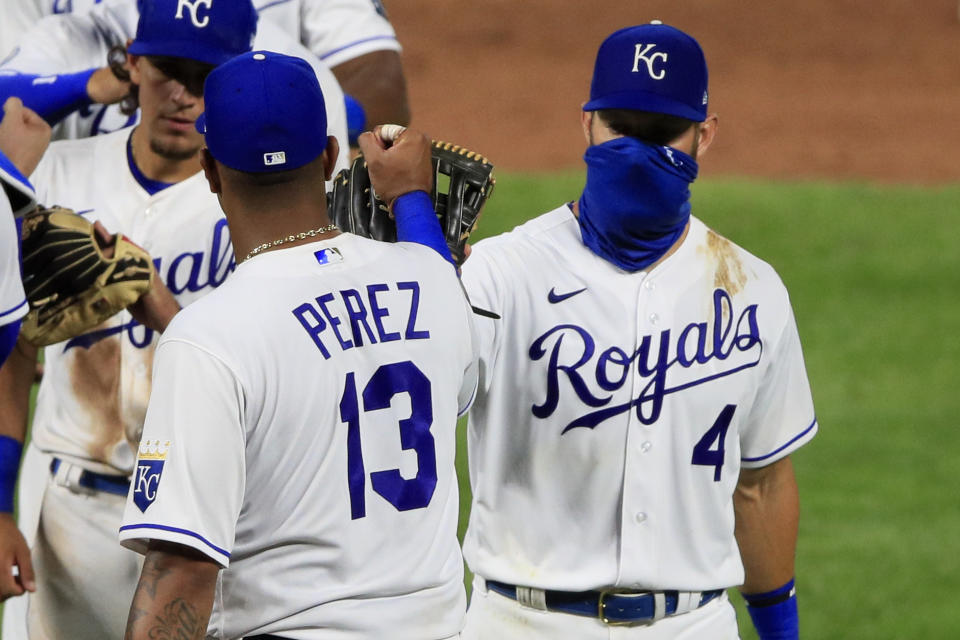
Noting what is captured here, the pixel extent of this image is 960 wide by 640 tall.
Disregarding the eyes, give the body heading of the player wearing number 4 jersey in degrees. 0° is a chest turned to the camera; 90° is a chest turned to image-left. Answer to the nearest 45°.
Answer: approximately 0°

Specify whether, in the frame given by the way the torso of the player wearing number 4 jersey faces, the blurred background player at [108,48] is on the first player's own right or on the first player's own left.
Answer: on the first player's own right

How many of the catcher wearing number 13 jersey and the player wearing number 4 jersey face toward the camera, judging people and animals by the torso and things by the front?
1

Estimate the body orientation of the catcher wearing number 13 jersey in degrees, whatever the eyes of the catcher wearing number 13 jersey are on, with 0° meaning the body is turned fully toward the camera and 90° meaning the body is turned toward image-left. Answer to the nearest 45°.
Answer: approximately 135°

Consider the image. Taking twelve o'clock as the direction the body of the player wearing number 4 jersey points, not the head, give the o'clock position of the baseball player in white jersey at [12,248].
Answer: The baseball player in white jersey is roughly at 3 o'clock from the player wearing number 4 jersey.

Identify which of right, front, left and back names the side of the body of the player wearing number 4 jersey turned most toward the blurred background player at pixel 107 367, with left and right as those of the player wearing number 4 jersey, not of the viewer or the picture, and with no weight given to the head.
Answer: right
